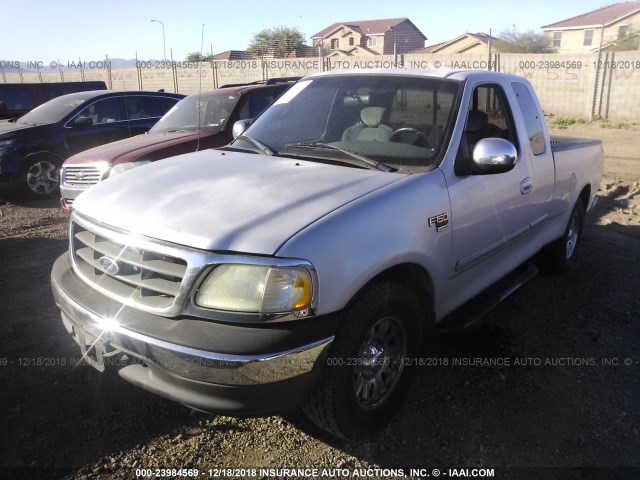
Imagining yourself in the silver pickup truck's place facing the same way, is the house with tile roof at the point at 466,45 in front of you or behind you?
behind

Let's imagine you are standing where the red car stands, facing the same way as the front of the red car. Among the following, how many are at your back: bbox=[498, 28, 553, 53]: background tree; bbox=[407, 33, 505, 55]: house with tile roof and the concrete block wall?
3

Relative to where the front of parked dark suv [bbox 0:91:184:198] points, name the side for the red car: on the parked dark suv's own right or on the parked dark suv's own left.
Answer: on the parked dark suv's own left

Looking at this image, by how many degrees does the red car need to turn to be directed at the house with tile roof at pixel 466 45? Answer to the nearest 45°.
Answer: approximately 180°

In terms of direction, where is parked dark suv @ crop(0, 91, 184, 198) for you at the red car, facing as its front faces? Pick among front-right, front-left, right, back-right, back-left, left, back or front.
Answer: right

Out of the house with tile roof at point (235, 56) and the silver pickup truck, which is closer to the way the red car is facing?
the silver pickup truck

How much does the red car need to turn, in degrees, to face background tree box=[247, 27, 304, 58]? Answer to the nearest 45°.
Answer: approximately 135° to its right

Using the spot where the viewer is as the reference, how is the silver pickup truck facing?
facing the viewer and to the left of the viewer

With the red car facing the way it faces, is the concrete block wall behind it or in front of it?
behind
